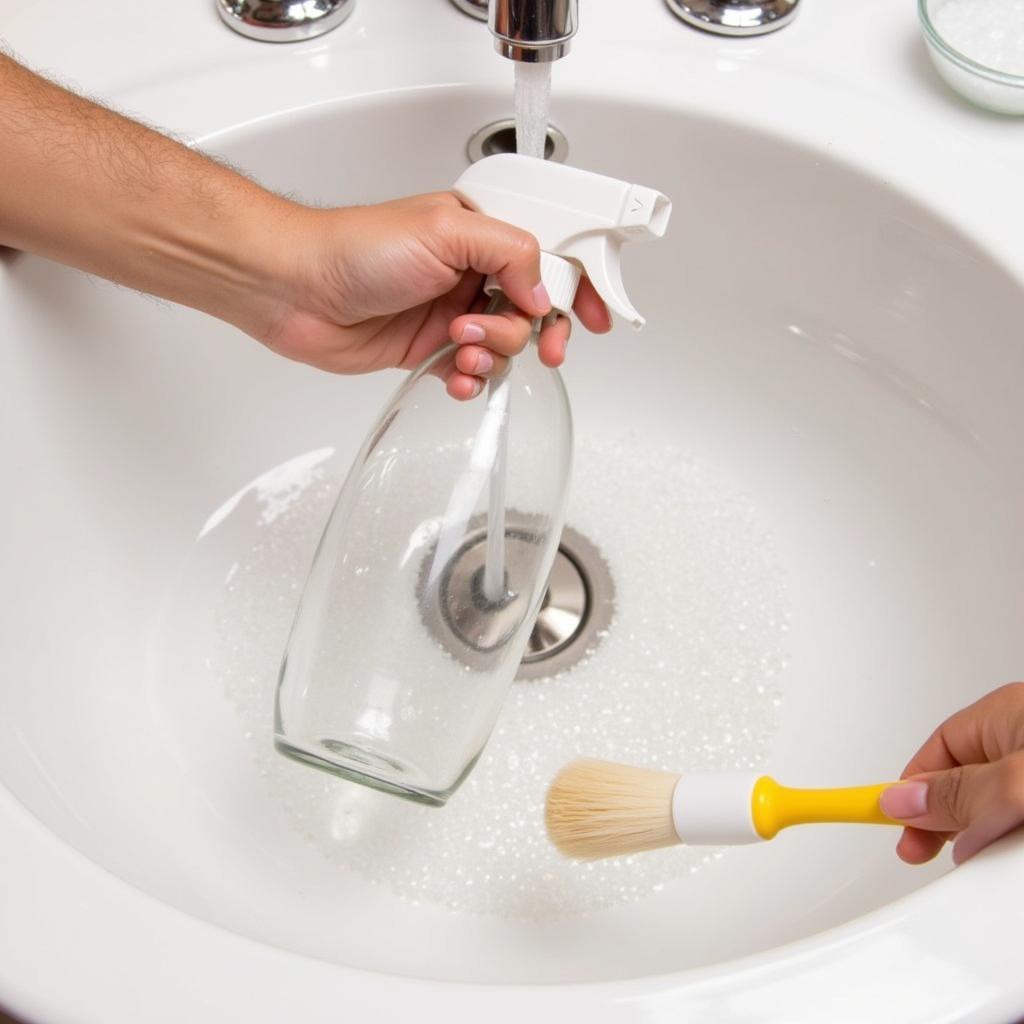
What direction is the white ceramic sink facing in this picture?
toward the camera
